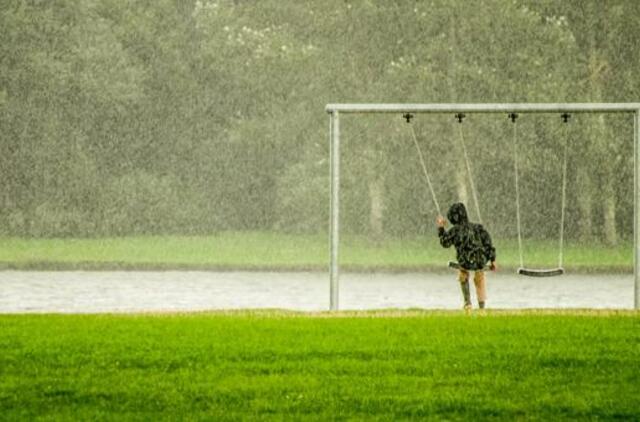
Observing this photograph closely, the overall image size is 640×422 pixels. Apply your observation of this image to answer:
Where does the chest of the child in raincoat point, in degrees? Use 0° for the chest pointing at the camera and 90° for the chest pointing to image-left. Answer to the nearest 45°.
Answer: approximately 180°
